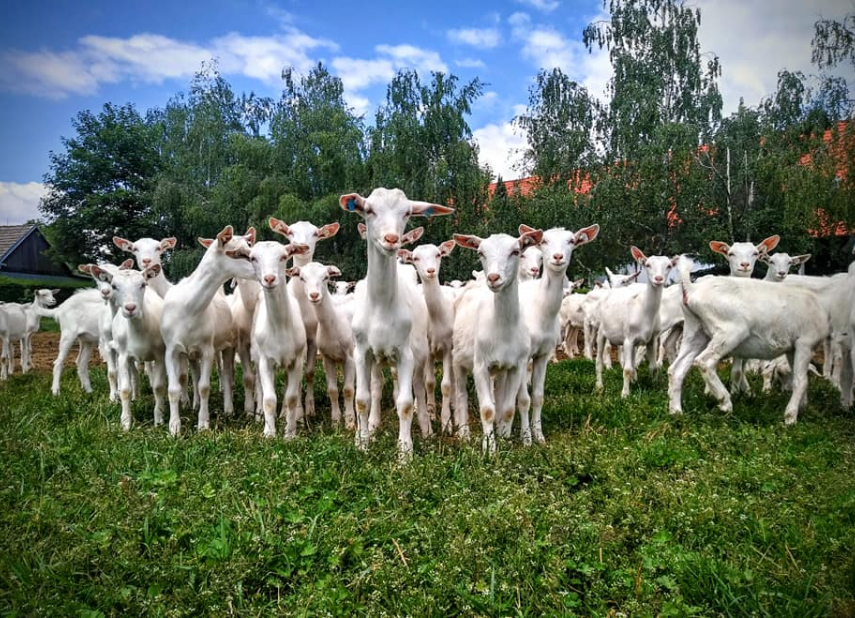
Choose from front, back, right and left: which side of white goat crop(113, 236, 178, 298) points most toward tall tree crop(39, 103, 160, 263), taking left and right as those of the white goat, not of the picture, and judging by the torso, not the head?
back

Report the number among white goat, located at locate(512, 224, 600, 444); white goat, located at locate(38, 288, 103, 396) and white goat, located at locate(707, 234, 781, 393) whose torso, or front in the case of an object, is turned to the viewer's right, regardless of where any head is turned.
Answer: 1

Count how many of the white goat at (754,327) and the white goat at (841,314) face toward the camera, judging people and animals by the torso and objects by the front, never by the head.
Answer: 0

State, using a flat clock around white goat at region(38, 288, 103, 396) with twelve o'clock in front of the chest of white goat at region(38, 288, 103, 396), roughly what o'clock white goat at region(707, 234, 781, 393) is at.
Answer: white goat at region(707, 234, 781, 393) is roughly at 1 o'clock from white goat at region(38, 288, 103, 396).

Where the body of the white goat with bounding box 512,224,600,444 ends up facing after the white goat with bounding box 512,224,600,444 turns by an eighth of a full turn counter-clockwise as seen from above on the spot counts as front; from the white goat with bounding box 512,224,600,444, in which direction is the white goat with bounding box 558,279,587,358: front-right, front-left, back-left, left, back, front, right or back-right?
back-left

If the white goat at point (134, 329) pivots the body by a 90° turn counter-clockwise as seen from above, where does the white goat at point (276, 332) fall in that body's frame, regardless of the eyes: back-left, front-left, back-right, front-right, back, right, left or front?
front-right
